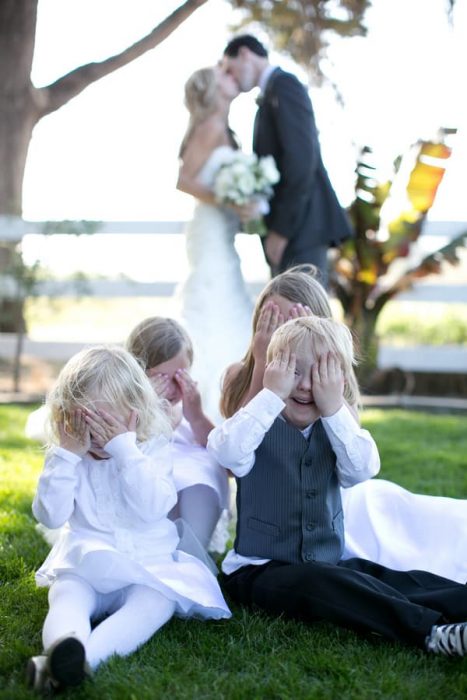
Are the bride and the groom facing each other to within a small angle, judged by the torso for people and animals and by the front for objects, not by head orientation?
yes

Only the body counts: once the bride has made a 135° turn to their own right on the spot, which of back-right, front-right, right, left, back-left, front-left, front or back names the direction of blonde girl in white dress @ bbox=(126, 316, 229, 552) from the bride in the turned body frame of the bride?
front-left

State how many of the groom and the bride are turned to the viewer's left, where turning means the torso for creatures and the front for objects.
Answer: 1

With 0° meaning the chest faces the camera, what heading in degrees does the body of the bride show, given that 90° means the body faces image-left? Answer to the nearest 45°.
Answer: approximately 270°

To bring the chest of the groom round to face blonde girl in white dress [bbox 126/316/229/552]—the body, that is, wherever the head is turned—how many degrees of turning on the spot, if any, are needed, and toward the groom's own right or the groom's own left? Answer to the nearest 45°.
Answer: approximately 90° to the groom's own left

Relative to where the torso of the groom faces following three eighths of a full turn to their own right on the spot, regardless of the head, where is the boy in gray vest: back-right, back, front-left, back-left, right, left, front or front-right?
back-right

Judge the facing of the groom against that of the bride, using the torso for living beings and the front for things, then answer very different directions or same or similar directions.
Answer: very different directions

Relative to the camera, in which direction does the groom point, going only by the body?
to the viewer's left

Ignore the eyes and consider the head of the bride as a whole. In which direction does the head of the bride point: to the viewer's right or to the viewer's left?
to the viewer's right

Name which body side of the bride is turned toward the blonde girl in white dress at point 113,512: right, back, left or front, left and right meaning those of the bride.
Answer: right
